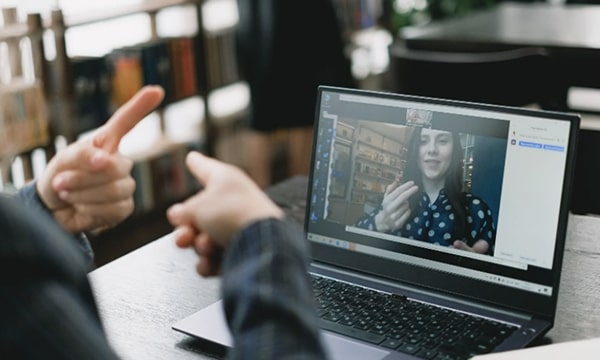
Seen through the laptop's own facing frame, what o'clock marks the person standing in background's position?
The person standing in background is roughly at 4 o'clock from the laptop.

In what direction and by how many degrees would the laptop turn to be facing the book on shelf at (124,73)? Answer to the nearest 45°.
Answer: approximately 90° to its right

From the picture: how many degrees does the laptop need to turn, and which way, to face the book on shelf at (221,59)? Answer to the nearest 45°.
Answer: approximately 135° to its right

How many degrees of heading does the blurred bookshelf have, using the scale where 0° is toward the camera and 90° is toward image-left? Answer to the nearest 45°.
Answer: approximately 315°

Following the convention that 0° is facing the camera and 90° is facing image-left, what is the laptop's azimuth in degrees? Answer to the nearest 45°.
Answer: approximately 45°

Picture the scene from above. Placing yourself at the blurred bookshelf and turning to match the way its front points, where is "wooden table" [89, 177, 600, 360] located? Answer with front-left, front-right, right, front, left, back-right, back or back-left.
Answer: front-right

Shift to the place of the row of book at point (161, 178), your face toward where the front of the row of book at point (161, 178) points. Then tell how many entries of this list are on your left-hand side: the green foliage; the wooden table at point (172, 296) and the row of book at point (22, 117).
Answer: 1

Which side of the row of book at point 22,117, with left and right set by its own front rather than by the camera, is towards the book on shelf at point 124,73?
left

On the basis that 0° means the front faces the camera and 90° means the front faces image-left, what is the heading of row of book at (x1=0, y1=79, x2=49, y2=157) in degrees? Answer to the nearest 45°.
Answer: approximately 315°

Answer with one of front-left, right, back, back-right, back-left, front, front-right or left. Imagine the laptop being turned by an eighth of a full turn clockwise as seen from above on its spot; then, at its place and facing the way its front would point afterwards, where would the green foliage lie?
right

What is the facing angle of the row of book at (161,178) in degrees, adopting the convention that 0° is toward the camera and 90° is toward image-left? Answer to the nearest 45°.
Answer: approximately 315°
